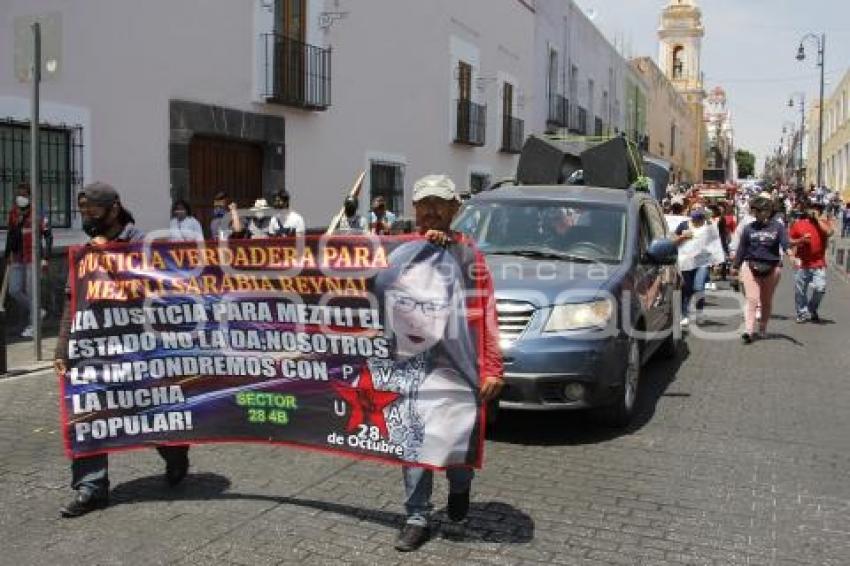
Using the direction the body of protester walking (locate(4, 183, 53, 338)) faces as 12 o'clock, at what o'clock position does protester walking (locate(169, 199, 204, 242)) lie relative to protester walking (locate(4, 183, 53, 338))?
protester walking (locate(169, 199, 204, 242)) is roughly at 8 o'clock from protester walking (locate(4, 183, 53, 338)).

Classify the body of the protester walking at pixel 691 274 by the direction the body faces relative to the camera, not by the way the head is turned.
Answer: toward the camera

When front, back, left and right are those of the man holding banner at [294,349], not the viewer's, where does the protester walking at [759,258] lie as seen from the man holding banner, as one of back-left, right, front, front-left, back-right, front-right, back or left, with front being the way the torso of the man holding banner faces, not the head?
back-left

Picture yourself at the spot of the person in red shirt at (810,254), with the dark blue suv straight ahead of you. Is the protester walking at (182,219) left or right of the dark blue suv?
right

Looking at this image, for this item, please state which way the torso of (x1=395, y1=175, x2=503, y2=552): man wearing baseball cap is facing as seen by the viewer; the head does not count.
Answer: toward the camera

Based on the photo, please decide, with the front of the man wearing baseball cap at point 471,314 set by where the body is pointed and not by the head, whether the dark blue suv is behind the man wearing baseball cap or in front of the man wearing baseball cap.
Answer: behind

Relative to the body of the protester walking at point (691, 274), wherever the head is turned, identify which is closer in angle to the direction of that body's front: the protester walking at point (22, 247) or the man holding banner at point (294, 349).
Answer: the man holding banner

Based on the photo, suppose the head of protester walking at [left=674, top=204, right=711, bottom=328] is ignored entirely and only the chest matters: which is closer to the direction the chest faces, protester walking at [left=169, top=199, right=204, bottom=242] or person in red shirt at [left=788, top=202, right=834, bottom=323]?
the protester walking
